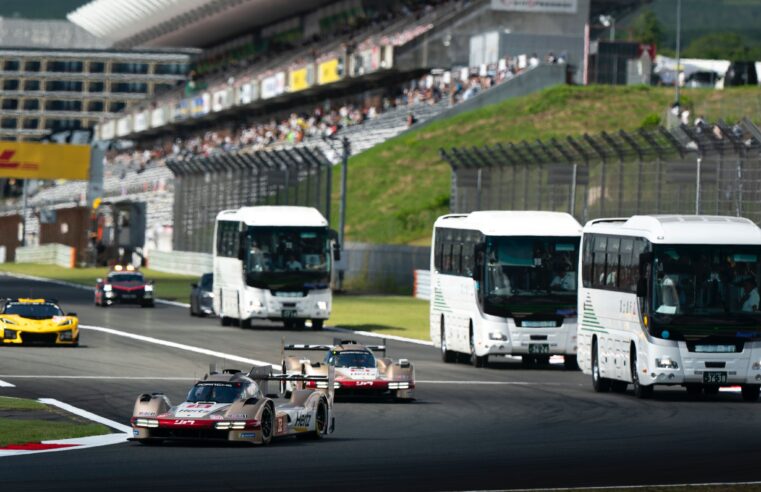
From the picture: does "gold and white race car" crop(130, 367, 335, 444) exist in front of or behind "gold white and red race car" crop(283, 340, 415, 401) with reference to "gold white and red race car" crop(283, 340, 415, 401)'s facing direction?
in front

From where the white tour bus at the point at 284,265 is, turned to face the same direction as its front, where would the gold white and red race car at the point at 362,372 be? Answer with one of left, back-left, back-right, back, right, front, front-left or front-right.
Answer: front

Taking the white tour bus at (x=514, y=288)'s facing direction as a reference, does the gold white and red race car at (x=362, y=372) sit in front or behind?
in front

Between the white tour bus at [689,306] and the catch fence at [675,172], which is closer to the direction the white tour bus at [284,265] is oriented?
the white tour bus

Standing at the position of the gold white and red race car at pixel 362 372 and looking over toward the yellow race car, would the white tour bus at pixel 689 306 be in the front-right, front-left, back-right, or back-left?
back-right

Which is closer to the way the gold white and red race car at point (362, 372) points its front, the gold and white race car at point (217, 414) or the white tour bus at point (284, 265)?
the gold and white race car

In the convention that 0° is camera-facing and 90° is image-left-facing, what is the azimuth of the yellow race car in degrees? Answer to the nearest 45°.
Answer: approximately 0°

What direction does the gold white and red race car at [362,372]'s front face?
toward the camera

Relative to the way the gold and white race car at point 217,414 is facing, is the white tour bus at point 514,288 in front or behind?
behind

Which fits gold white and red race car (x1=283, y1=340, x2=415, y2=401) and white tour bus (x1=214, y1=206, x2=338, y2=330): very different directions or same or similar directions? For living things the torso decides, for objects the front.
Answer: same or similar directions

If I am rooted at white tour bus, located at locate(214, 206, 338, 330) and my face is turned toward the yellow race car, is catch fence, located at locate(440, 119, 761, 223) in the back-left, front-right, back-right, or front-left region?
back-left

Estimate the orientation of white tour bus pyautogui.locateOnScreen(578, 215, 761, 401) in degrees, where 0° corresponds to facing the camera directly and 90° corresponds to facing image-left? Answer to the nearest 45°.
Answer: approximately 0°

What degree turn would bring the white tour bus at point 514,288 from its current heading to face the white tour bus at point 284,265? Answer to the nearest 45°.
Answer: approximately 135° to its right

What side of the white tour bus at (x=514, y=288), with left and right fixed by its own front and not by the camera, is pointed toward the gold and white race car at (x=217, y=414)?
front

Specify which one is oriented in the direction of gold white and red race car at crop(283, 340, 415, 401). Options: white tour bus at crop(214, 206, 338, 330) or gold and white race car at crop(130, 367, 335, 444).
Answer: the white tour bus

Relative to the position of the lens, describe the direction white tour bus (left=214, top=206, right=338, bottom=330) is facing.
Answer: facing the viewer

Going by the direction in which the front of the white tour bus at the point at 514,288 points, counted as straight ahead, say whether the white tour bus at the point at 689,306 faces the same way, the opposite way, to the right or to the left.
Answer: the same way
